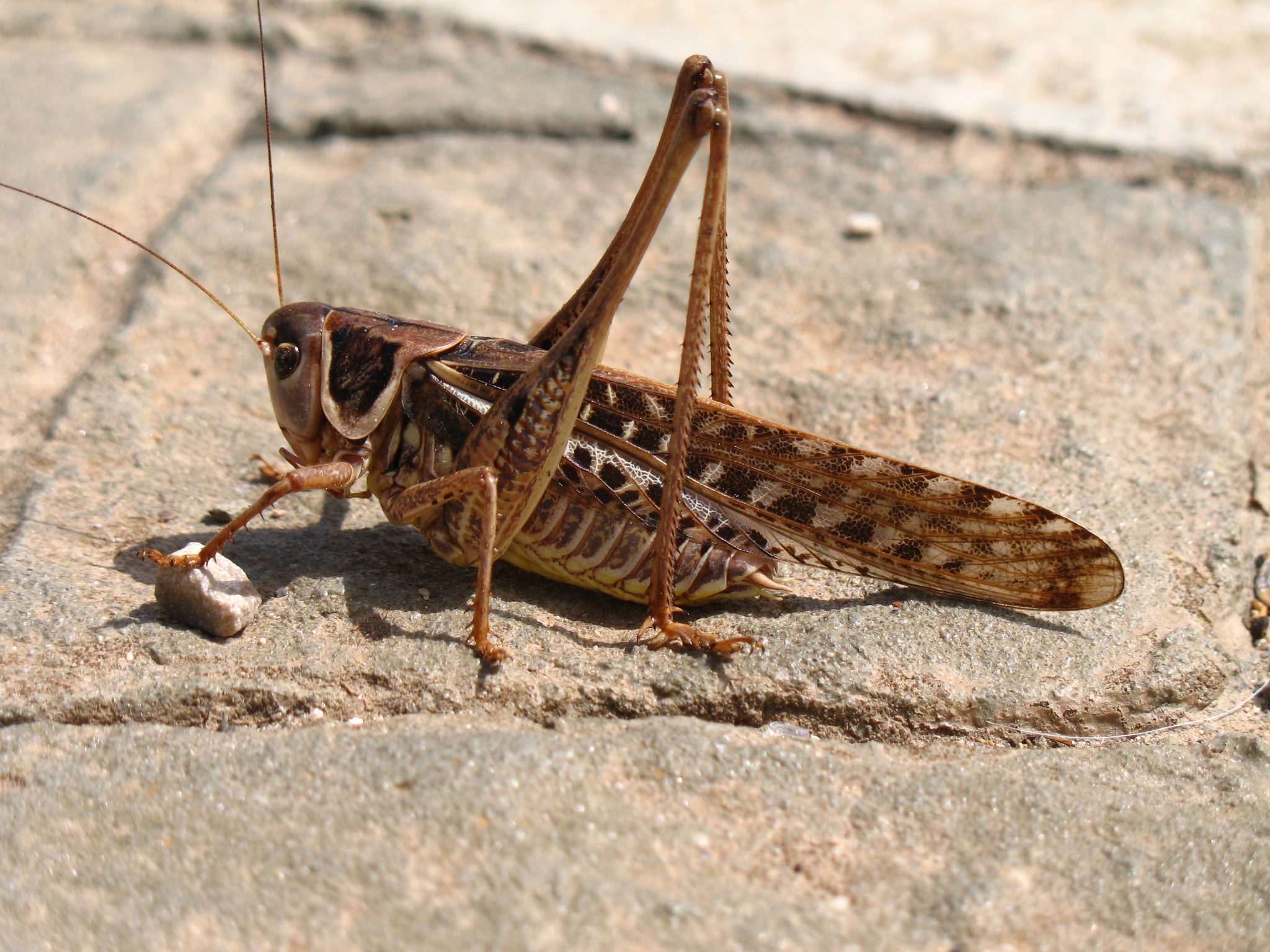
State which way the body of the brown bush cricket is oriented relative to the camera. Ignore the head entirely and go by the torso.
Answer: to the viewer's left

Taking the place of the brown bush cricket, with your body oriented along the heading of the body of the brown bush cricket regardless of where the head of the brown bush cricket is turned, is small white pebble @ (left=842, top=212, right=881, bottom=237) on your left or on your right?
on your right
